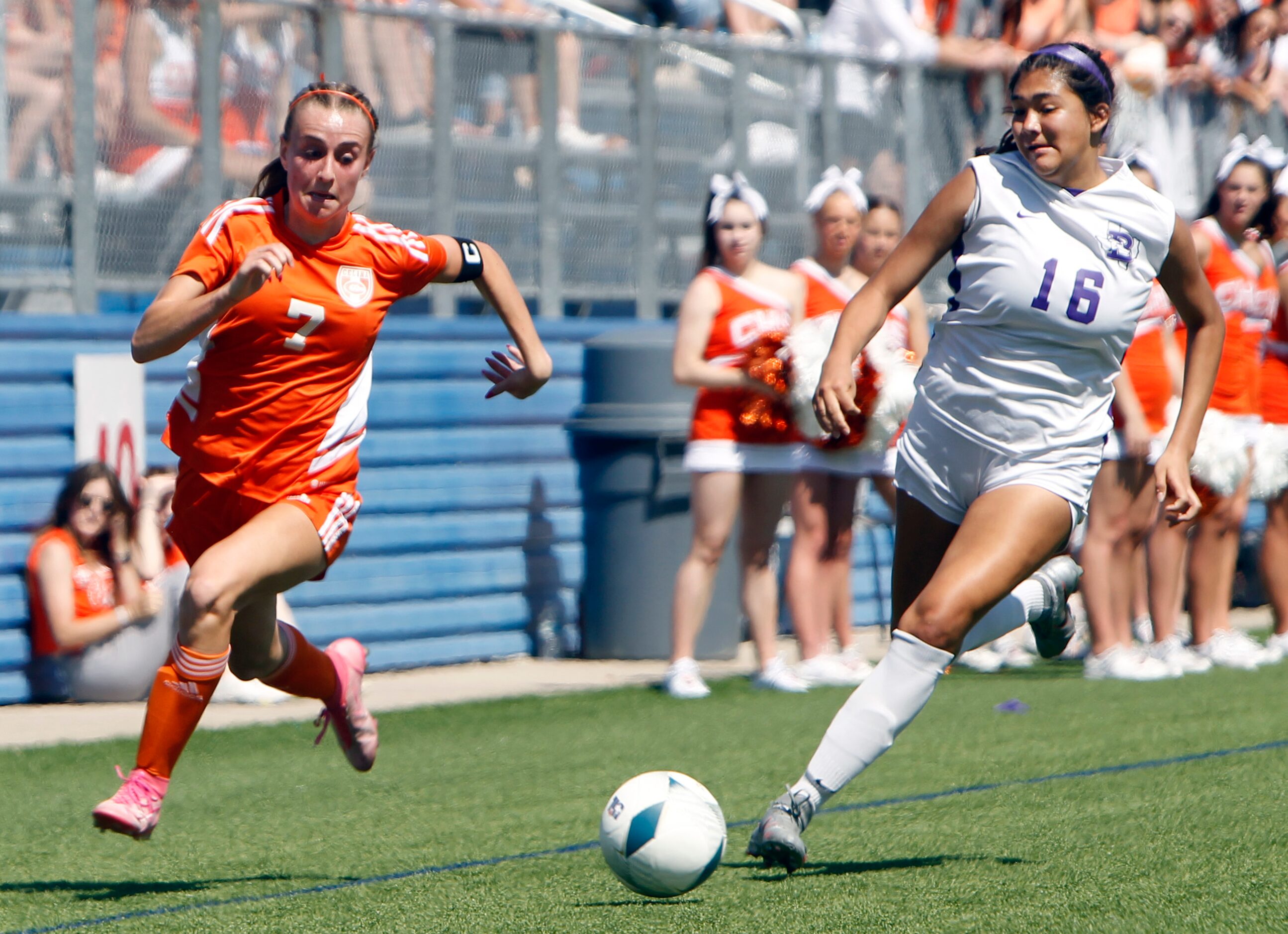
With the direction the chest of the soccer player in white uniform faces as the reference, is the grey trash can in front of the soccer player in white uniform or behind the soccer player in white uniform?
behind

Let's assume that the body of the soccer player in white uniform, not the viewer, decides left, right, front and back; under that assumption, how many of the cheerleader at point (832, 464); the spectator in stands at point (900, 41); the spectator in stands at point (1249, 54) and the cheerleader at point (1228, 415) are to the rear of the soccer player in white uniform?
4

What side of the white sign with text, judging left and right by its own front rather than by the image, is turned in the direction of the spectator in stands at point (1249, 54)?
left

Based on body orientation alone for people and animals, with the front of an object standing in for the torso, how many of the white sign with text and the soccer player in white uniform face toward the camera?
2

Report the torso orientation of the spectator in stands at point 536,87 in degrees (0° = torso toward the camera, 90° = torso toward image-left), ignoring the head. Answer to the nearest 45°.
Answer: approximately 315°

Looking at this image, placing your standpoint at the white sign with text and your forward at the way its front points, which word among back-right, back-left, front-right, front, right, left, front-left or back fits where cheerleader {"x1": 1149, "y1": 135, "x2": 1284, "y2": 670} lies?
left

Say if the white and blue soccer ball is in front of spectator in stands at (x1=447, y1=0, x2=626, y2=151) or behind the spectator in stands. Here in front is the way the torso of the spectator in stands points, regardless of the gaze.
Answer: in front
